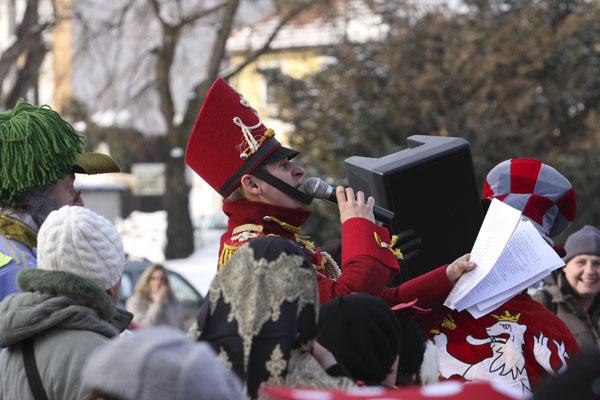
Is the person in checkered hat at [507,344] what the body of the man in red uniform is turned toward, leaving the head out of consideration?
yes

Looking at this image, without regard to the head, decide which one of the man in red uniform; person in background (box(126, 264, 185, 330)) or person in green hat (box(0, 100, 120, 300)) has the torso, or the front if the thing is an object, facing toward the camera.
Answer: person in background (box(126, 264, 185, 330))

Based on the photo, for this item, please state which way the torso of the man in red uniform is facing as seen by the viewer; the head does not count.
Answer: to the viewer's right

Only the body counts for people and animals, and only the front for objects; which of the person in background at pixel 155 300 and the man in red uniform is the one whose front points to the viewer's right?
the man in red uniform

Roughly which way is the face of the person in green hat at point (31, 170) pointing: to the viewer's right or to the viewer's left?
to the viewer's right

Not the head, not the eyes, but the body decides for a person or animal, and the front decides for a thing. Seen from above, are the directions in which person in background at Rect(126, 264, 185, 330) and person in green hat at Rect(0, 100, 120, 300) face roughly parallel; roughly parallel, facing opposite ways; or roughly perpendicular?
roughly perpendicular

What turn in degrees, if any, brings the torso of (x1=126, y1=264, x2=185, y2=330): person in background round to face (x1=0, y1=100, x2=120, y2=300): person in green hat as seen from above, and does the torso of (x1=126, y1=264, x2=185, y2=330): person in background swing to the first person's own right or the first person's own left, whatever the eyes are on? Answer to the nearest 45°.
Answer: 0° — they already face them

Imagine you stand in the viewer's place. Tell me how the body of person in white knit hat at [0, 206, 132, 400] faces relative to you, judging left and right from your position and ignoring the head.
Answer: facing away from the viewer and to the right of the viewer

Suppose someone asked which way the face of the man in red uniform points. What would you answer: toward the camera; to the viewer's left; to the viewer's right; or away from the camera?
to the viewer's right

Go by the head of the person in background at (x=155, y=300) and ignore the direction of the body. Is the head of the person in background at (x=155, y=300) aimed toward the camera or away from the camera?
toward the camera

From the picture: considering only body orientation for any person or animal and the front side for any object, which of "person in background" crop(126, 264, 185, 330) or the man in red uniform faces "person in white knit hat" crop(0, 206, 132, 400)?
"person in background" crop(126, 264, 185, 330)

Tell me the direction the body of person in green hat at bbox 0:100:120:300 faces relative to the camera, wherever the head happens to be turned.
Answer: to the viewer's right

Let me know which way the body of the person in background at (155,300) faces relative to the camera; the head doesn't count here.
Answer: toward the camera

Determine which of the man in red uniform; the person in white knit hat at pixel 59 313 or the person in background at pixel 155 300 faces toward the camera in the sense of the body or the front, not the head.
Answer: the person in background at pixel 155 300
